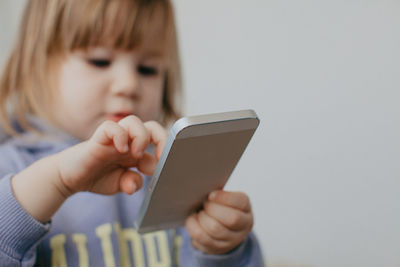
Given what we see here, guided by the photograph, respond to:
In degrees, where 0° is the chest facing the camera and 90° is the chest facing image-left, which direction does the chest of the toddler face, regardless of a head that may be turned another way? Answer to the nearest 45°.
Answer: approximately 315°
